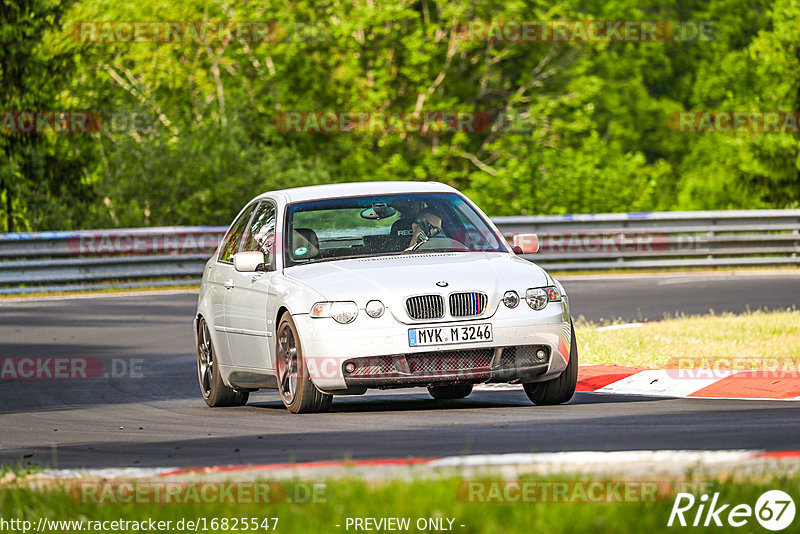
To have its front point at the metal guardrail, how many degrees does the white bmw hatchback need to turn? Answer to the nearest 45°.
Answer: approximately 135° to its left

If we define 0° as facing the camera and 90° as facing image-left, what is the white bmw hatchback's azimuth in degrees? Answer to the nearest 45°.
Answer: approximately 315°
